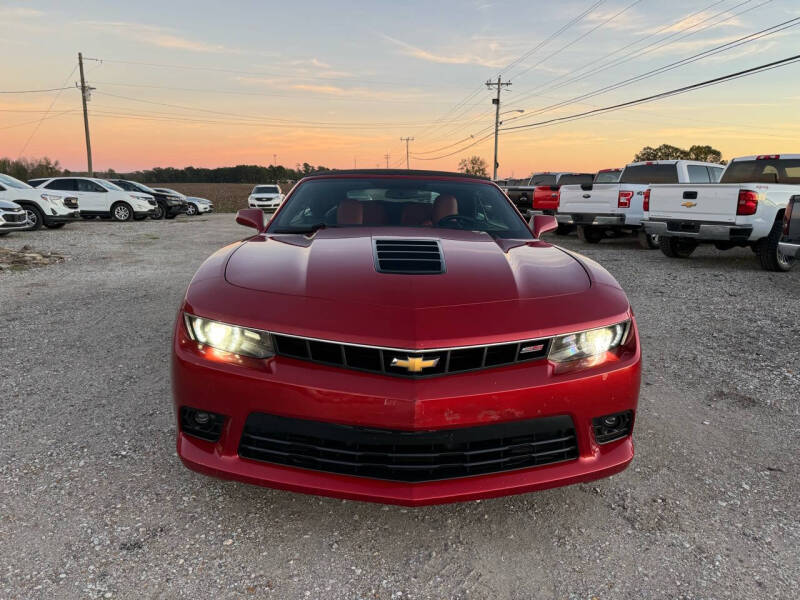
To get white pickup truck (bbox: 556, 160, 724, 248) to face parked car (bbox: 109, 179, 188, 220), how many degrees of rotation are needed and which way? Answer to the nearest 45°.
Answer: approximately 135° to its left

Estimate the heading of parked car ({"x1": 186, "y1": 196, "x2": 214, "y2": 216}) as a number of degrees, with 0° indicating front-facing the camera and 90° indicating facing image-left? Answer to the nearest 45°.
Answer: approximately 315°

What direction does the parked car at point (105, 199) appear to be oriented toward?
to the viewer's right

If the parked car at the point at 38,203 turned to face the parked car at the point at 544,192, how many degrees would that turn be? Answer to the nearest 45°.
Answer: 0° — it already faces it

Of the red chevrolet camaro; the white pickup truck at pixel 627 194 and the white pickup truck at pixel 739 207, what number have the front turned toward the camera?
1

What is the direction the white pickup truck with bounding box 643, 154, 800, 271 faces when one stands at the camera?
facing away from the viewer and to the right of the viewer

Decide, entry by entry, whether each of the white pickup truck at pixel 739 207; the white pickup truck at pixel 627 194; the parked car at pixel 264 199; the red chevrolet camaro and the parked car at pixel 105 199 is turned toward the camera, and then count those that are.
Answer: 2

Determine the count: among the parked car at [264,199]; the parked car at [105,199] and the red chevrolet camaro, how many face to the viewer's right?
1

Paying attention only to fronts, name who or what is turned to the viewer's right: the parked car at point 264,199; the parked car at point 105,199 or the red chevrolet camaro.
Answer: the parked car at point 105,199

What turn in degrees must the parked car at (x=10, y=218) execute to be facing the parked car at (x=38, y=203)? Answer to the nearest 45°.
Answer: approximately 135° to its left

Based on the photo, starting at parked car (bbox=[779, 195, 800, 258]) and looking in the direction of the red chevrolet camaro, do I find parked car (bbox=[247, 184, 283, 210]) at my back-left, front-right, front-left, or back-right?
back-right

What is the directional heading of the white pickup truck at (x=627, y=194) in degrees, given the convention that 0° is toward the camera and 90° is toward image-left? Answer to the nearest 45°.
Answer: approximately 225°

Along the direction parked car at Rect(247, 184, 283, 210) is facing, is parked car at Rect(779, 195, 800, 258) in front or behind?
in front

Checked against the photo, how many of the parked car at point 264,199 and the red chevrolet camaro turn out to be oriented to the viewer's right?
0

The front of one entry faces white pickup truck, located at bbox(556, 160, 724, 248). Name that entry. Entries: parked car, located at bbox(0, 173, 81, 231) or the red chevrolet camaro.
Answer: the parked car
